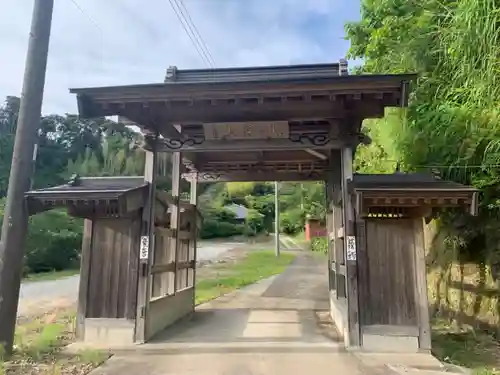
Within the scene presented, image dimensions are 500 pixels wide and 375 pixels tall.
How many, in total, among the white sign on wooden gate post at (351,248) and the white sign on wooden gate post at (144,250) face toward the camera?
2

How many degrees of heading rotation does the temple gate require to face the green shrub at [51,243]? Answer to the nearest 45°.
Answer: approximately 135° to its right

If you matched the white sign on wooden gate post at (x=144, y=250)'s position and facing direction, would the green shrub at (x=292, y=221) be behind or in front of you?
behind

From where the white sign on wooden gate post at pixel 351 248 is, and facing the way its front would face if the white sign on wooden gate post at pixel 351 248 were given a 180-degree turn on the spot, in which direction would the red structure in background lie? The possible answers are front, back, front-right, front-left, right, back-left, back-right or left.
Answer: front

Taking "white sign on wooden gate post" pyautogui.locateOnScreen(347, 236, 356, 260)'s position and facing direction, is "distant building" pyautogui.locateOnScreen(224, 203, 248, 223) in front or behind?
behind

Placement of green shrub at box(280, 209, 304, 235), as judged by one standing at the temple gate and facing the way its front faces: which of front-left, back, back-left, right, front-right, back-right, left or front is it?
back

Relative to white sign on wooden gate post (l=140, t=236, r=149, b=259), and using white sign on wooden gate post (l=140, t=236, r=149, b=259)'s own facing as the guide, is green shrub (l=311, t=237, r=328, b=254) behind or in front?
behind

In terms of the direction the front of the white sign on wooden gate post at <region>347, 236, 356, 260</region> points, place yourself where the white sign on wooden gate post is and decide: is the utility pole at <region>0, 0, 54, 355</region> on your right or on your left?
on your right

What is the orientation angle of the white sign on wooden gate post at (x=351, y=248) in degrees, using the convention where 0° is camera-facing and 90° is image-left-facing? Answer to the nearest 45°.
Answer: approximately 0°

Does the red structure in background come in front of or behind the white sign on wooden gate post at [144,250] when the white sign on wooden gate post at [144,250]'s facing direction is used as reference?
behind

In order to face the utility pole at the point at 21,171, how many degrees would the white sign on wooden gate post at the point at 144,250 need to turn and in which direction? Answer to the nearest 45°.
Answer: approximately 90° to its right
